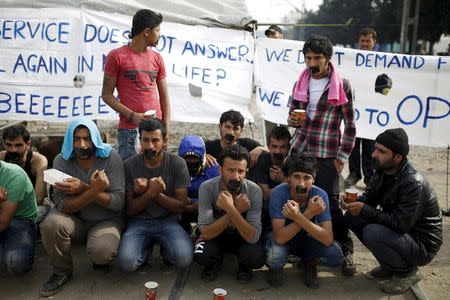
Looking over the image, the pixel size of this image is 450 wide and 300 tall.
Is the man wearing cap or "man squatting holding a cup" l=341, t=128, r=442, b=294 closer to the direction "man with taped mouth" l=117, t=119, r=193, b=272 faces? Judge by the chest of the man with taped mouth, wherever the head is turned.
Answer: the man squatting holding a cup

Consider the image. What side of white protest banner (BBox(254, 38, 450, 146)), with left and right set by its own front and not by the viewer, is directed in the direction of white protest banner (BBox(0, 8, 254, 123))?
right

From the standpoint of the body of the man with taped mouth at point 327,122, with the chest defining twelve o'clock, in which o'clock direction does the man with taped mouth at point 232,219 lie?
the man with taped mouth at point 232,219 is roughly at 12 o'clock from the man with taped mouth at point 327,122.

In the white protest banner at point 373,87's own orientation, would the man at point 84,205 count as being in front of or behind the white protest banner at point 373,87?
in front

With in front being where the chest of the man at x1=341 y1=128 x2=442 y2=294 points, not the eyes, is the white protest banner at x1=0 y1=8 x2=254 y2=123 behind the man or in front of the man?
in front

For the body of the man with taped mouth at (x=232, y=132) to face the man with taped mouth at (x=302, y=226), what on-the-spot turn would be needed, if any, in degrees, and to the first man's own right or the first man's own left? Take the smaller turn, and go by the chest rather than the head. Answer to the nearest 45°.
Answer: approximately 45° to the first man's own left

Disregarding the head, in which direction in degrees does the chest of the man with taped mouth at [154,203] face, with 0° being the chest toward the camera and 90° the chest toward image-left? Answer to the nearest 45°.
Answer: approximately 0°

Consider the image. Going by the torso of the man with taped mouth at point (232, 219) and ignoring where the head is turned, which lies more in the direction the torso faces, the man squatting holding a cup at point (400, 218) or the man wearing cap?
the man squatting holding a cup

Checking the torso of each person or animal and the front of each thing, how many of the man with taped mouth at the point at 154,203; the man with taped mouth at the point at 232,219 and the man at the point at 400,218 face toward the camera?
2
